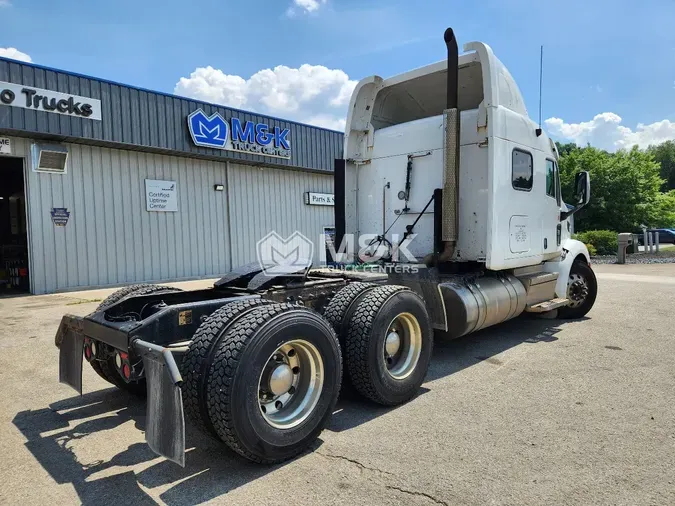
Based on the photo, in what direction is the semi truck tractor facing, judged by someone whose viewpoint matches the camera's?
facing away from the viewer and to the right of the viewer

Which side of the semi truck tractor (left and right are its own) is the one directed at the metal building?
left

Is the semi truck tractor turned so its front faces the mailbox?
yes

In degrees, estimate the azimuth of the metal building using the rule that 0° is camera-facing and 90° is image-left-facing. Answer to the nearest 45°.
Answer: approximately 315°

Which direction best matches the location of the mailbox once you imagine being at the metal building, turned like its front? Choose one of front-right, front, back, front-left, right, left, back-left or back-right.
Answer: front-left

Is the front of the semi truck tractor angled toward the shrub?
yes

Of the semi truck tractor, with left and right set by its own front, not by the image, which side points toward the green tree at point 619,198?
front

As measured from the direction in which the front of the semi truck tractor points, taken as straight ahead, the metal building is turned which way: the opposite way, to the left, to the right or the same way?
to the right

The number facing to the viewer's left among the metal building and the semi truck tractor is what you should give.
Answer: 0

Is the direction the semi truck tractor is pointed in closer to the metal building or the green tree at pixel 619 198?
the green tree
